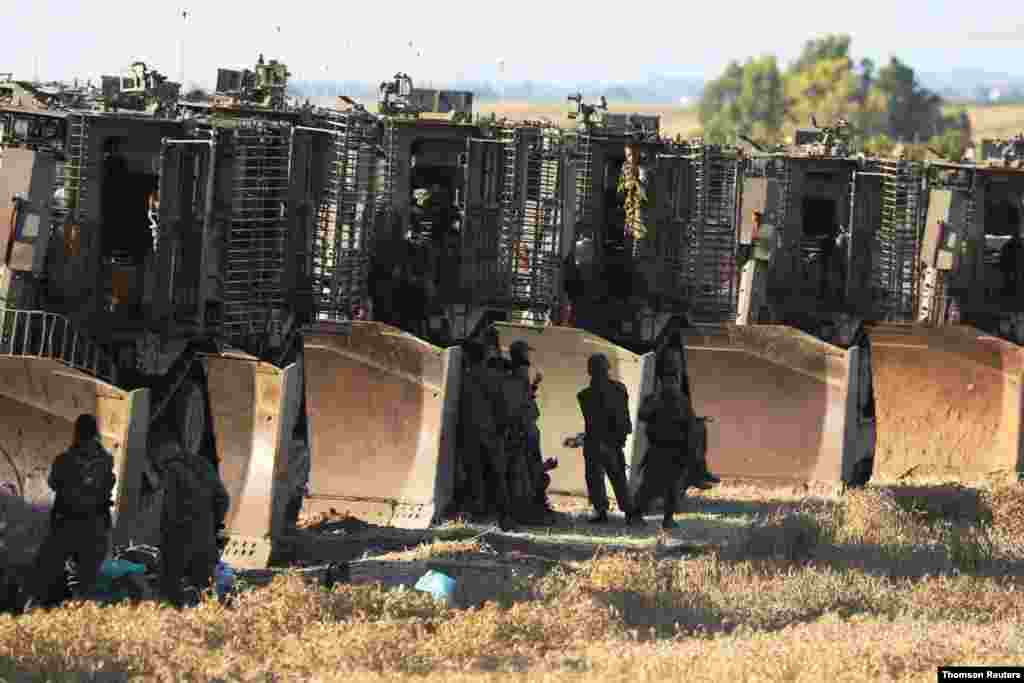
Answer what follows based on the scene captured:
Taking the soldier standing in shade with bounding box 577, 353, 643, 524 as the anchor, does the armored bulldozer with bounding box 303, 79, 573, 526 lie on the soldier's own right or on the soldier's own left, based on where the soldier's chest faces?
on the soldier's own right

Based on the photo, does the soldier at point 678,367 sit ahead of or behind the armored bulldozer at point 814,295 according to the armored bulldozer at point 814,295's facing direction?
ahead

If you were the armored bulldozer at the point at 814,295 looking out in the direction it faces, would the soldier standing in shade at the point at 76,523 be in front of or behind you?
in front

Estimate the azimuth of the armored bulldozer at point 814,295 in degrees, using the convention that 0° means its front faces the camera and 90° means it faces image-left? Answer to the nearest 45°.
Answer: approximately 45°

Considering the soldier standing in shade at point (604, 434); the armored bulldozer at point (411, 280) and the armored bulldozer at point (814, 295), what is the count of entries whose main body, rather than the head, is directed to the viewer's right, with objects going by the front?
0

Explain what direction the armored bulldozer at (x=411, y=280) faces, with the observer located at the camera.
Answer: facing the viewer and to the left of the viewer

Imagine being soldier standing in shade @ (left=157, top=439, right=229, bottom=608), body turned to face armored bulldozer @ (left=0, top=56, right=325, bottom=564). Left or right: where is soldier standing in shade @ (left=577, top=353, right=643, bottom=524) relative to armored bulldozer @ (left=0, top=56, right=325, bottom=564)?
right

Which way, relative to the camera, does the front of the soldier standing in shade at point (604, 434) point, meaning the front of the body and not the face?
toward the camera

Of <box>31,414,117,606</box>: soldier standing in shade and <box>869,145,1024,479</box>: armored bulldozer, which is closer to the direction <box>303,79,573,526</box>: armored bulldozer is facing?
the soldier standing in shade
